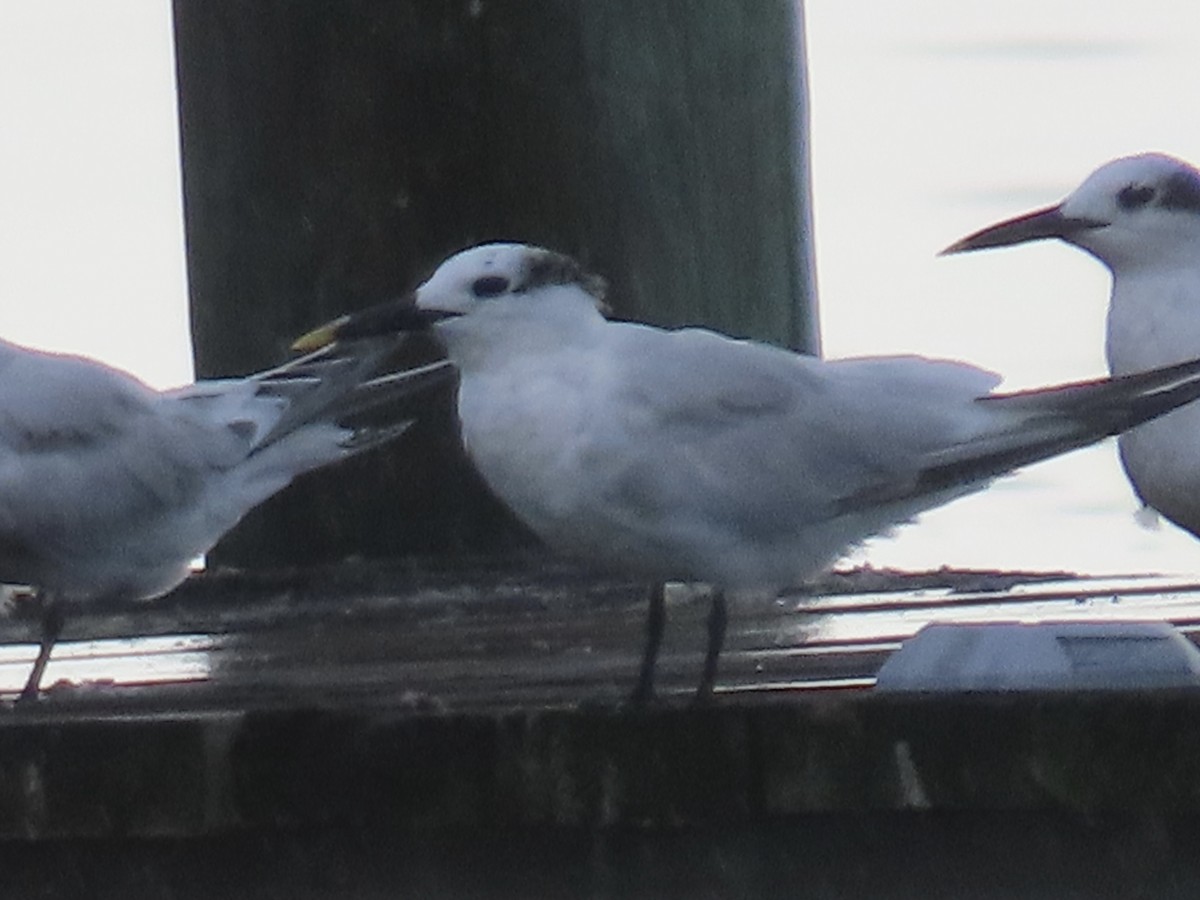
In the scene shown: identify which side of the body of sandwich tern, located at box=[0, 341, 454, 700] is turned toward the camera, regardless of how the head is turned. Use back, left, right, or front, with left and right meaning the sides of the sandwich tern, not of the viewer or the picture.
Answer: left

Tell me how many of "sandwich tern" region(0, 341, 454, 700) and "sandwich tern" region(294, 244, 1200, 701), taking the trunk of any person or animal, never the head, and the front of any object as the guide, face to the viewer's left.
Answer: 2

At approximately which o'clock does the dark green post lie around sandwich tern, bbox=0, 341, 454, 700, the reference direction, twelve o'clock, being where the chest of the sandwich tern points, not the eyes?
The dark green post is roughly at 4 o'clock from the sandwich tern.

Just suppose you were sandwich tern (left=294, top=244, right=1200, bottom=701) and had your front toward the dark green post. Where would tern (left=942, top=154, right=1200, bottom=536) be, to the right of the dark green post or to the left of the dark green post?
right

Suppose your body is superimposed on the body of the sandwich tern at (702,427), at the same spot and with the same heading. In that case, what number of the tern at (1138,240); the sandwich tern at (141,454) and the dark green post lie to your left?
0

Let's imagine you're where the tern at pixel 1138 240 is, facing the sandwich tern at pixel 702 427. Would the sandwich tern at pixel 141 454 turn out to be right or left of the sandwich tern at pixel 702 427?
right

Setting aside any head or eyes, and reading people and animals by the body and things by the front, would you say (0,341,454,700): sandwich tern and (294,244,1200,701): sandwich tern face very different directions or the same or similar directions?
same or similar directions

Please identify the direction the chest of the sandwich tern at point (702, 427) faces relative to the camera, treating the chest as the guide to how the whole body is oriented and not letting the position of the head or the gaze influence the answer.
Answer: to the viewer's left

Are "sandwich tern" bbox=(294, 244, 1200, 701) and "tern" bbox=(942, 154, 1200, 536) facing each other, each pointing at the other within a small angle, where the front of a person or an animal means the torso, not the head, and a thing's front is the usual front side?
no

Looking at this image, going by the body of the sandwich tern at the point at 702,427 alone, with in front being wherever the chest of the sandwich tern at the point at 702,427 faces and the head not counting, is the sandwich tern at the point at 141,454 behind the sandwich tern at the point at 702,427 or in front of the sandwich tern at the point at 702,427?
in front

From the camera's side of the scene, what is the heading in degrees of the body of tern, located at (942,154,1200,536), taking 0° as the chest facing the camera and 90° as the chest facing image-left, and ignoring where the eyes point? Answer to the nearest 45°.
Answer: approximately 90°

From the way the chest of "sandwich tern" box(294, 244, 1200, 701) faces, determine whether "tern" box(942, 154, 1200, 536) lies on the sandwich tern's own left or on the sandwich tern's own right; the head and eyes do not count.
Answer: on the sandwich tern's own right

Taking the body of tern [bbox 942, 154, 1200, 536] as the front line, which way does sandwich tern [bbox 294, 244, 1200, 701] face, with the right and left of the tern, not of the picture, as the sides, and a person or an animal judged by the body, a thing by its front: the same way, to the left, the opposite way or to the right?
the same way
